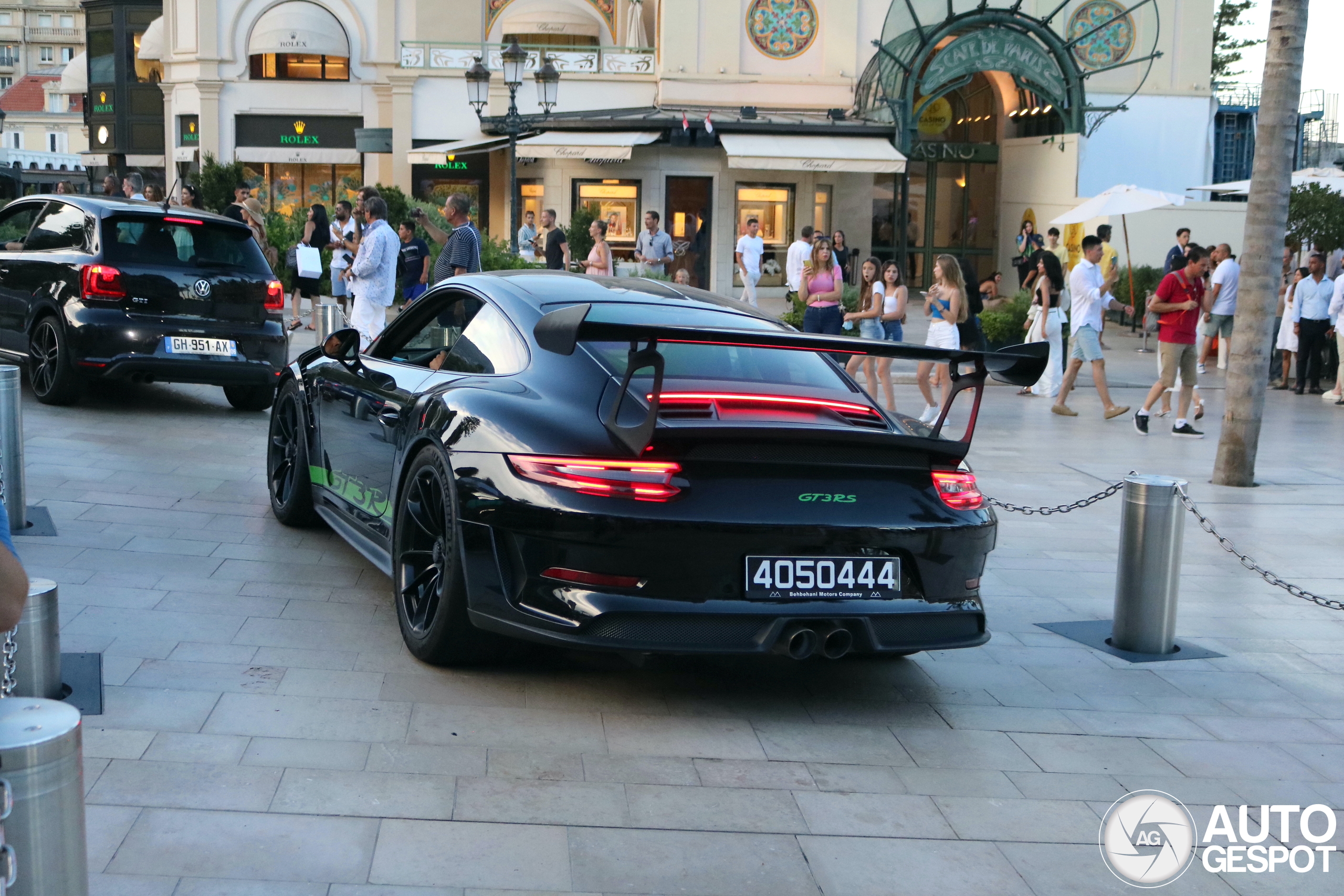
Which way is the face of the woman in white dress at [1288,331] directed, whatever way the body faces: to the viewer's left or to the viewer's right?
to the viewer's left

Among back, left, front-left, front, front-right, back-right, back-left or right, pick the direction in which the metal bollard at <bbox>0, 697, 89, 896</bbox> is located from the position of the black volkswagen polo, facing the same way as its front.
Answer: back-left

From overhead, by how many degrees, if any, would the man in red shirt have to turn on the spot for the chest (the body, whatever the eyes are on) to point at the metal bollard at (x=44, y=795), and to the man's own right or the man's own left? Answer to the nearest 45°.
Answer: approximately 45° to the man's own right

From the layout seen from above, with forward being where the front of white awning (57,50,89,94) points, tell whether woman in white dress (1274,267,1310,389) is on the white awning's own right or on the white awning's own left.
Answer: on the white awning's own left

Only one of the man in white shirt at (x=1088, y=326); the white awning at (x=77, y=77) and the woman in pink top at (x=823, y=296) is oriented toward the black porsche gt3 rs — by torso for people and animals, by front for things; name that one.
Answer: the woman in pink top

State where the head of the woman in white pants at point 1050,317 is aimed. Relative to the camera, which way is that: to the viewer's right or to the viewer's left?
to the viewer's left

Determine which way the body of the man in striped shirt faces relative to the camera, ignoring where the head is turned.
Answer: to the viewer's left

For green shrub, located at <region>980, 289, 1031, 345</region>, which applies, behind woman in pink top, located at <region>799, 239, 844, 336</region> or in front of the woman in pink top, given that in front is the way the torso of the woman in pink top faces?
behind

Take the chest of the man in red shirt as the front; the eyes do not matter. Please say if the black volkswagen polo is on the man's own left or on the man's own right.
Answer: on the man's own right
